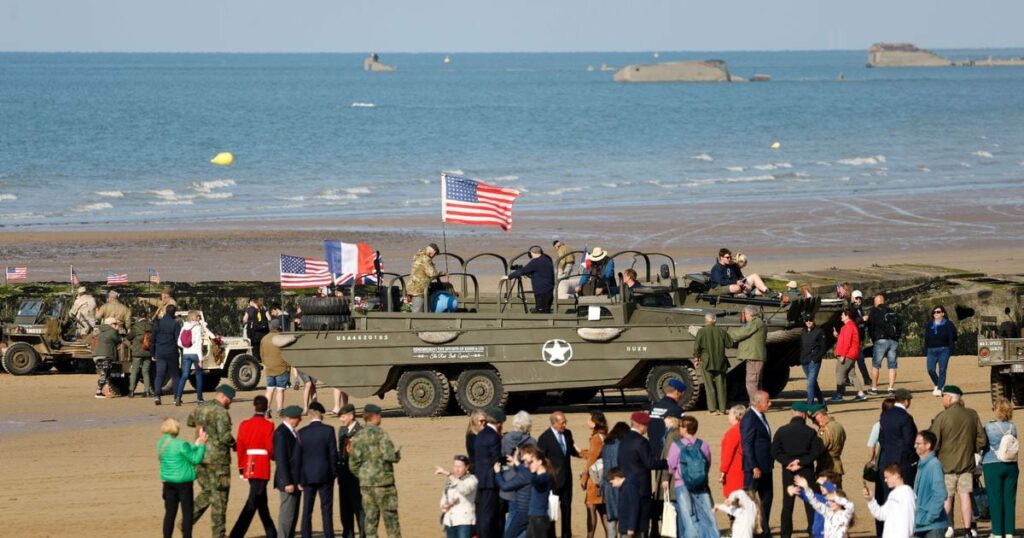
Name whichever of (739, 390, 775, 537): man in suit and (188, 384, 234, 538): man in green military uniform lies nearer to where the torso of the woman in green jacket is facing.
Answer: the man in green military uniform

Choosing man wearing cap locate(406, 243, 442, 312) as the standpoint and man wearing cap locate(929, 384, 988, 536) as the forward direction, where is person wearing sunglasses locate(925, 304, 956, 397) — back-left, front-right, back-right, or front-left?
front-left

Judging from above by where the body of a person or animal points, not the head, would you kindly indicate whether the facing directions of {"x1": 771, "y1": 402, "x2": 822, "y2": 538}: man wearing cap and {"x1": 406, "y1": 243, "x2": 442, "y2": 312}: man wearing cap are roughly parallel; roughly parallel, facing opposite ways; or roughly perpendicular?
roughly perpendicular

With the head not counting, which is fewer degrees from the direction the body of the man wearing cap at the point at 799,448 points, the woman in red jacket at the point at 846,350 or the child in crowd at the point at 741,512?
the woman in red jacket

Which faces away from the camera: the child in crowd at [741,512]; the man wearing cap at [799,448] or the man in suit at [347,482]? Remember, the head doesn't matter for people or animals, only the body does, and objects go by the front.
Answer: the man wearing cap

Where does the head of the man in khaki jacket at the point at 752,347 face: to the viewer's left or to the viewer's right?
to the viewer's left

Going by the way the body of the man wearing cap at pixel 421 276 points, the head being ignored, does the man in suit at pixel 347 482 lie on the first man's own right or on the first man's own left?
on the first man's own right

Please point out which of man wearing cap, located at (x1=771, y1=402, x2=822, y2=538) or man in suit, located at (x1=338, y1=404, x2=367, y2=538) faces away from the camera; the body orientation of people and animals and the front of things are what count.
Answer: the man wearing cap

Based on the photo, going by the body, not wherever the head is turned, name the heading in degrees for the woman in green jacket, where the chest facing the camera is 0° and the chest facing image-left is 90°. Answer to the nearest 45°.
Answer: approximately 225°

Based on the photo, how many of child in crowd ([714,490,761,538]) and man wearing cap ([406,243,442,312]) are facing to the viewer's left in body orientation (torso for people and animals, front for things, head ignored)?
1

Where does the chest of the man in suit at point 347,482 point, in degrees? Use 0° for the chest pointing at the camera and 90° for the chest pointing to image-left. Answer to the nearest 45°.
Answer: approximately 45°

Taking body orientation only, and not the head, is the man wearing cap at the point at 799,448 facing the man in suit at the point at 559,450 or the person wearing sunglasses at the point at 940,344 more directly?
the person wearing sunglasses
